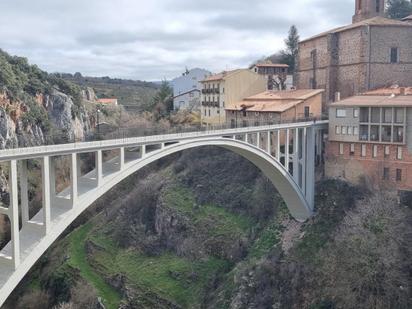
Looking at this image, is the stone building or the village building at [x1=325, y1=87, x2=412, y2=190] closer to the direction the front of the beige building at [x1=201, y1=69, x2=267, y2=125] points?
the village building

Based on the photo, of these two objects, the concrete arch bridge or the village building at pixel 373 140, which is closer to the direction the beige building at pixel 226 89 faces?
the concrete arch bridge

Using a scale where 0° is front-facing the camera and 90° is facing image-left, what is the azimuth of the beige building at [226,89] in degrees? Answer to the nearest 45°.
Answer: approximately 45°

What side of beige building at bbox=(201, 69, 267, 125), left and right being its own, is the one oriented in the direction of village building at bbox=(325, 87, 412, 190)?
left

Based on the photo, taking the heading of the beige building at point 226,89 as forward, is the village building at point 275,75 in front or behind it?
behind

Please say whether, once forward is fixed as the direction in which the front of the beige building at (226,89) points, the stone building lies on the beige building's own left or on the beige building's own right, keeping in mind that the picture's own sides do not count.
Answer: on the beige building's own left
